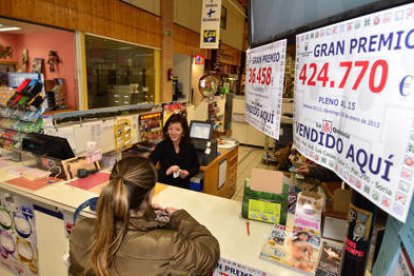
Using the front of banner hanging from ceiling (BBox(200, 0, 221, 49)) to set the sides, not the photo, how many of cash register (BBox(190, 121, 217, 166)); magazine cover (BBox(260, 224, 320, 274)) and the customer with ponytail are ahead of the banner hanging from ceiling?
3

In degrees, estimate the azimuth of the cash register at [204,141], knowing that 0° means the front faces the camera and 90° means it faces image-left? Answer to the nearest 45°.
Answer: approximately 45°

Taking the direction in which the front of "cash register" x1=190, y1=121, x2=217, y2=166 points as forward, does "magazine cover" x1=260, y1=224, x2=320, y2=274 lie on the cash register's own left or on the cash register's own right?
on the cash register's own left

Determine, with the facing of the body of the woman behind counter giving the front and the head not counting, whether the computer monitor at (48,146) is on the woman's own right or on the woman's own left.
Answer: on the woman's own right

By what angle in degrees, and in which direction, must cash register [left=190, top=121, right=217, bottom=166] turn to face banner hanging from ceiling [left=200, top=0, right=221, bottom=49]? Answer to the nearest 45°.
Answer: approximately 135° to its right

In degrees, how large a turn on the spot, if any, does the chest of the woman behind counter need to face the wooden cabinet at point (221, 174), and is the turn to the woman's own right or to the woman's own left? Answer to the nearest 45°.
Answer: approximately 135° to the woman's own left

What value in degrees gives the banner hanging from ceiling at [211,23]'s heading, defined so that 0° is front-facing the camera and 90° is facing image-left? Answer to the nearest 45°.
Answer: approximately 0°
